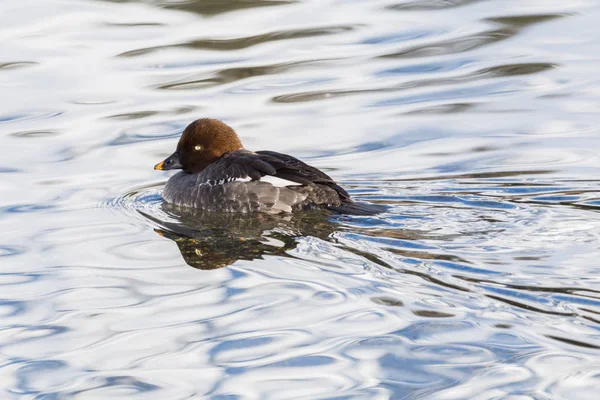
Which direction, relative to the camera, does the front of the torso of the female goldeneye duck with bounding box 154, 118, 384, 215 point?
to the viewer's left
